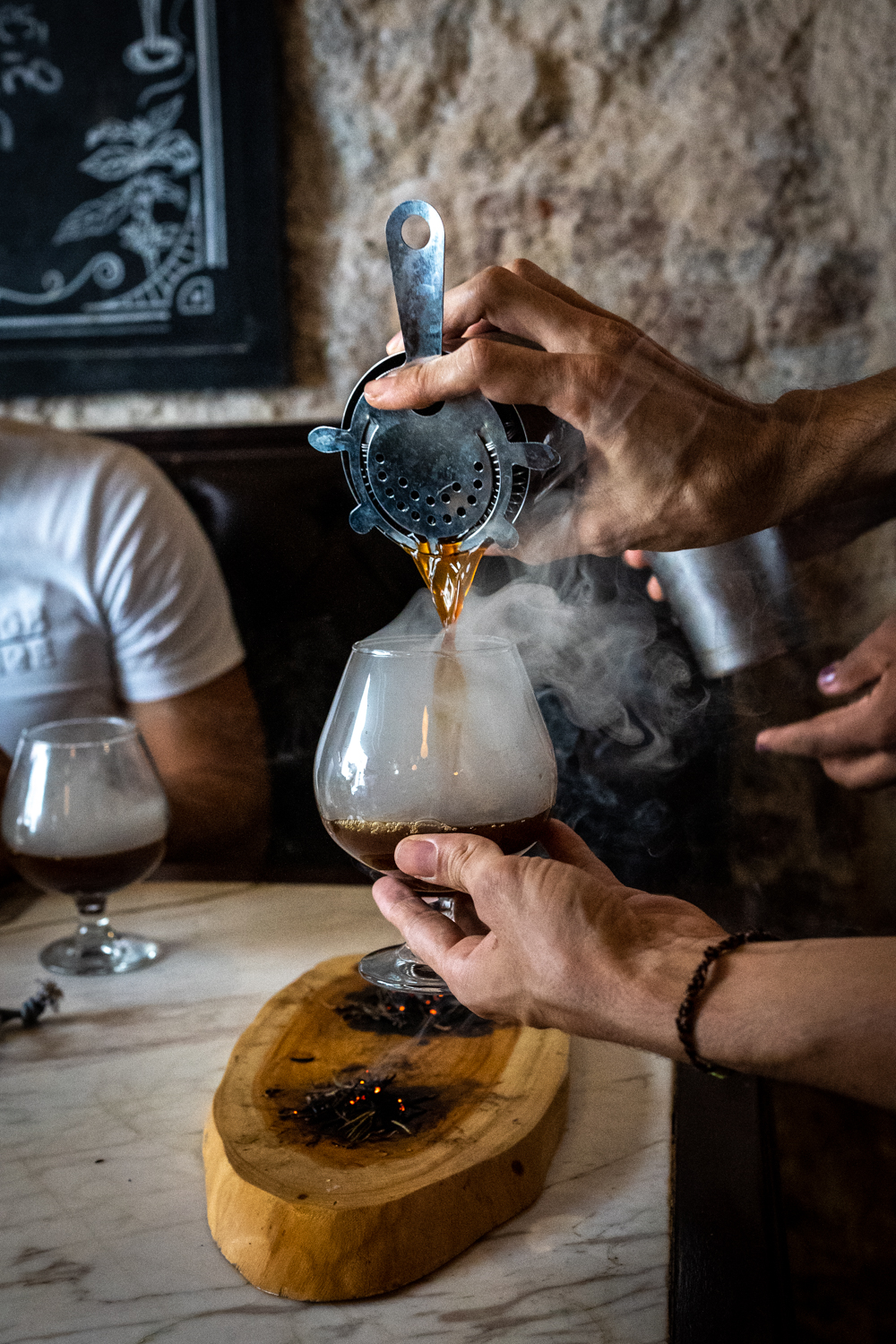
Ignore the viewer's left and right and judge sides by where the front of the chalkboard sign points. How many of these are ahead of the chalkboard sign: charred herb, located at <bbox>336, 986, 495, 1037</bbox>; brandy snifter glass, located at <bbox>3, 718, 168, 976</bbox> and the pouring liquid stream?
3

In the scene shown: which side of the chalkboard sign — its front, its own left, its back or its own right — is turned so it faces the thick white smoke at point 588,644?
front

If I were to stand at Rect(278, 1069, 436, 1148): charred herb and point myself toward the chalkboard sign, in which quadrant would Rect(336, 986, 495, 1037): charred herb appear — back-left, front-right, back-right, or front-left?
front-right

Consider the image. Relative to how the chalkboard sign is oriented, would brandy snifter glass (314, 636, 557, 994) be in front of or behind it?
in front

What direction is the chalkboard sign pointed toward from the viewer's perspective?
toward the camera

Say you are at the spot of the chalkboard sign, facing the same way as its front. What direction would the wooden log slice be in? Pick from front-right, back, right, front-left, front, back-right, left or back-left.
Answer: front

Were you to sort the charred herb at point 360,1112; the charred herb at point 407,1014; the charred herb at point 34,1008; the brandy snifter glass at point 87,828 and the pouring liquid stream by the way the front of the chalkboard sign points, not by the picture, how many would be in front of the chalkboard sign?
5

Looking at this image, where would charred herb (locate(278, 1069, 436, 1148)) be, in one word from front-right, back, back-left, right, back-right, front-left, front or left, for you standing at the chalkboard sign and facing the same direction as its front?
front

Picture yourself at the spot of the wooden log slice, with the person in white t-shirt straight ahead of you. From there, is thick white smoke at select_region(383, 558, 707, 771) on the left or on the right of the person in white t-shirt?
right

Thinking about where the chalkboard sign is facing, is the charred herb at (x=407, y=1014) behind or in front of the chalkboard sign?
in front

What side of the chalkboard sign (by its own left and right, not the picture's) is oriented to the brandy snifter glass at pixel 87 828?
front

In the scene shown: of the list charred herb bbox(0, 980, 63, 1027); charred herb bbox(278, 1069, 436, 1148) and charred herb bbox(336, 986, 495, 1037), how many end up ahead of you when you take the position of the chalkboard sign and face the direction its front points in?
3

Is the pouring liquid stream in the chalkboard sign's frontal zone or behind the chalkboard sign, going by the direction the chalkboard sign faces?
frontal zone
